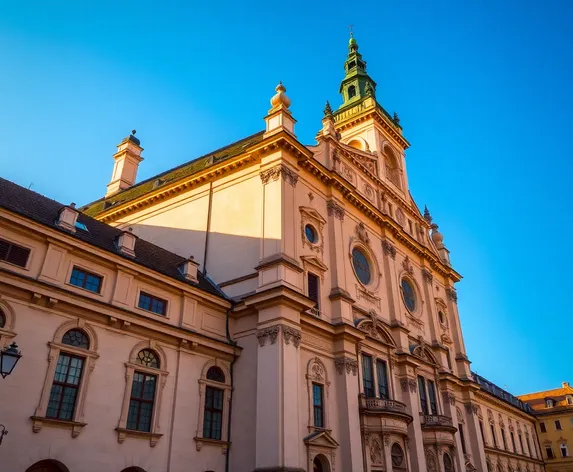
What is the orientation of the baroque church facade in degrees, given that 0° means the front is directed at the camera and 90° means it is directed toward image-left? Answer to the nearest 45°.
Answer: approximately 315°

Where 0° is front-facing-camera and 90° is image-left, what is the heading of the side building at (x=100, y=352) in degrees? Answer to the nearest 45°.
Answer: approximately 315°
